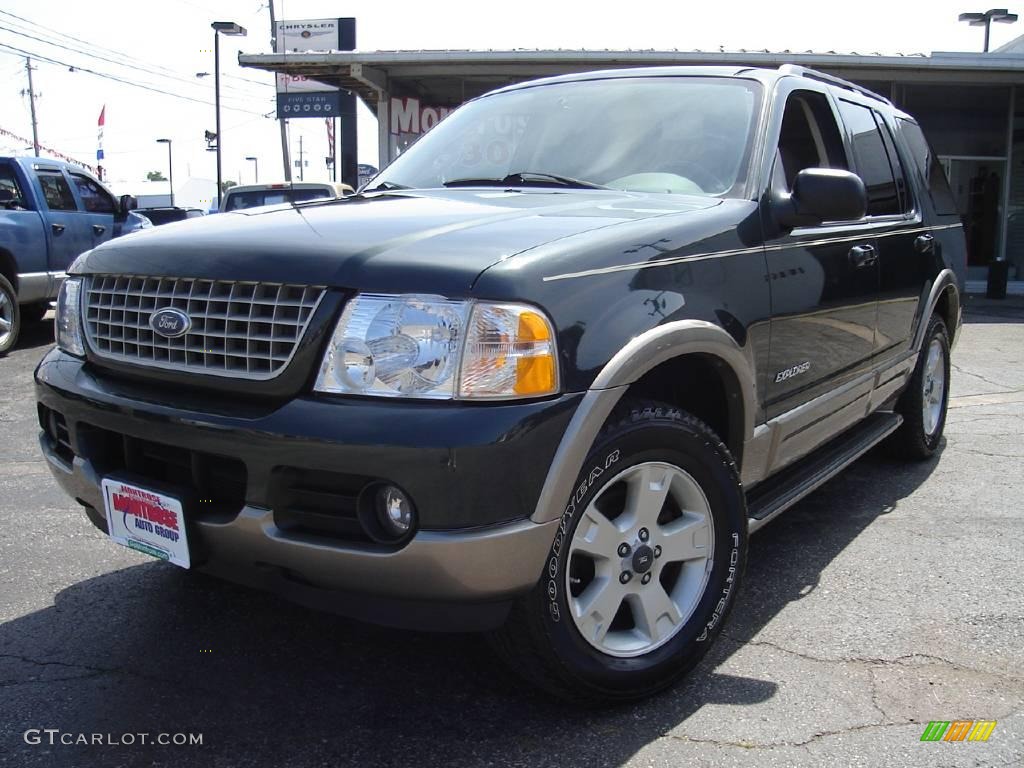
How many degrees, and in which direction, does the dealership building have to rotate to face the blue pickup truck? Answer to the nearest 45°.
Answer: approximately 45° to its right

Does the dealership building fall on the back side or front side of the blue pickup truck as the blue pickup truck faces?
on the front side

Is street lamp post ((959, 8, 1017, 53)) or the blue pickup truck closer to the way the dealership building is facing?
the blue pickup truck

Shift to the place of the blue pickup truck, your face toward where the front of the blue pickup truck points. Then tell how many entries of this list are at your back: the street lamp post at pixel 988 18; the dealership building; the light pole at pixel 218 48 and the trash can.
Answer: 0

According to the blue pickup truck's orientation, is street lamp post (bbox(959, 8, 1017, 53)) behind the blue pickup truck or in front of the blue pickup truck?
in front

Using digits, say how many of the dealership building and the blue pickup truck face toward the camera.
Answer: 1

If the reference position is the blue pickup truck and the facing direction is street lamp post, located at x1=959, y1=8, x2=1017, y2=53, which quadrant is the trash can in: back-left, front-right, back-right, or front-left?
front-right

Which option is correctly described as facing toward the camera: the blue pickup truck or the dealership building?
the dealership building

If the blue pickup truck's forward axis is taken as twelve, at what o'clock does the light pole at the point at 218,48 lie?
The light pole is roughly at 11 o'clock from the blue pickup truck.

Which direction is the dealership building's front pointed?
toward the camera

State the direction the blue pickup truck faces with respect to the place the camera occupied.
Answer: facing away from the viewer and to the right of the viewer

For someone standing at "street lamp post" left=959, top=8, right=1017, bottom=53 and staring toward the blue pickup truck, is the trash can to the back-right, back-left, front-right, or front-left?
front-left

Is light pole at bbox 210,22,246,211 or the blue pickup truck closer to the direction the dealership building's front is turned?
the blue pickup truck
